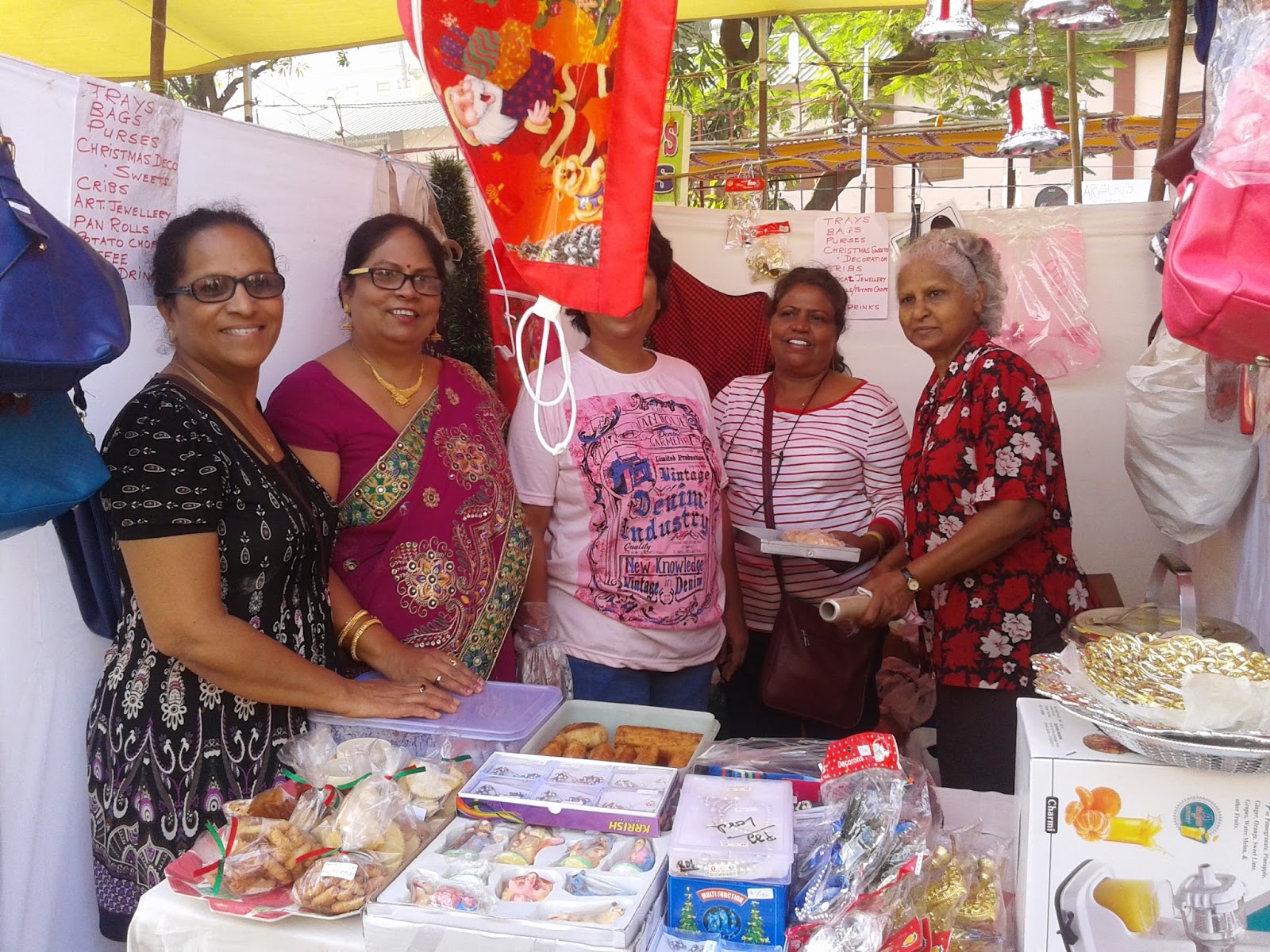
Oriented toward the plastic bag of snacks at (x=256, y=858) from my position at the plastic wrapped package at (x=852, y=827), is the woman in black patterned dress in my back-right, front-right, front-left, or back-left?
front-right

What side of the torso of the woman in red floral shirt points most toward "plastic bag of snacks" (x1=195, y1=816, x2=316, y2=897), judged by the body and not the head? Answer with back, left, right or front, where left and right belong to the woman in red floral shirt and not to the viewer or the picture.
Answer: front

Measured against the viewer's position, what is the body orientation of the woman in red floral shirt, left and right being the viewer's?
facing the viewer and to the left of the viewer

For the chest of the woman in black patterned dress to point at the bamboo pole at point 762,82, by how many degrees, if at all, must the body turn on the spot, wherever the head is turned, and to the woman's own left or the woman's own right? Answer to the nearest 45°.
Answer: approximately 90° to the woman's own left

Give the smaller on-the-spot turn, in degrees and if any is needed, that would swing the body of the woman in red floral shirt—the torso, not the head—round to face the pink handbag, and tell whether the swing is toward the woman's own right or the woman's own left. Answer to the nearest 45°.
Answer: approximately 45° to the woman's own left

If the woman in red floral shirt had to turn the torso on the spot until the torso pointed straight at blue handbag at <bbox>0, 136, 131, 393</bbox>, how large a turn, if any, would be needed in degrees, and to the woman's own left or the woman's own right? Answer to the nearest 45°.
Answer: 0° — they already face it

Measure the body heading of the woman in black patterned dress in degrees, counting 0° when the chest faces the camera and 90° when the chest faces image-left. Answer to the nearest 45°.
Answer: approximately 315°

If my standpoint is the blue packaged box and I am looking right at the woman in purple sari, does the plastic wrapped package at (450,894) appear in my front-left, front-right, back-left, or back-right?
front-left

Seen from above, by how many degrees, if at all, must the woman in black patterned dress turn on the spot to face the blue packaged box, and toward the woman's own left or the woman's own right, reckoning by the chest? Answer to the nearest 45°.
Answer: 0° — they already face it
